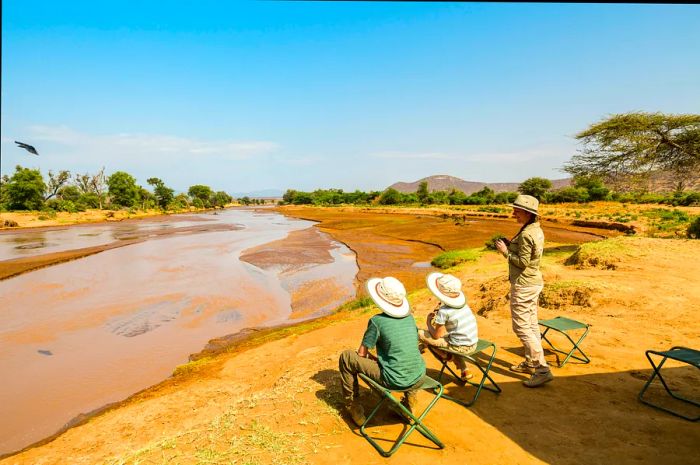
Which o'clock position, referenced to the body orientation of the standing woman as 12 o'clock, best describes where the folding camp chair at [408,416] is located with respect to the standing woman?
The folding camp chair is roughly at 10 o'clock from the standing woman.

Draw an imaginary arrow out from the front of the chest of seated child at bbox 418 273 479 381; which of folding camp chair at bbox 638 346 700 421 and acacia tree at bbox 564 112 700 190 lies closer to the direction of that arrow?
the acacia tree

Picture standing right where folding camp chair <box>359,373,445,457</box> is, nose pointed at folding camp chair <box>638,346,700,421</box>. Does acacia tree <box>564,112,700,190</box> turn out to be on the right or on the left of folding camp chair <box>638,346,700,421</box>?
left

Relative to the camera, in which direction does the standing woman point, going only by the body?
to the viewer's left

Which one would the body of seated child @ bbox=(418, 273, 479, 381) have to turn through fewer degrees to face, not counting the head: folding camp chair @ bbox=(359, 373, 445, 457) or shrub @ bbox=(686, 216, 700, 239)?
the shrub

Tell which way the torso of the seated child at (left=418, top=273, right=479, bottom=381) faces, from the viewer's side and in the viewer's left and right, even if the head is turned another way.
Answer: facing away from the viewer and to the left of the viewer

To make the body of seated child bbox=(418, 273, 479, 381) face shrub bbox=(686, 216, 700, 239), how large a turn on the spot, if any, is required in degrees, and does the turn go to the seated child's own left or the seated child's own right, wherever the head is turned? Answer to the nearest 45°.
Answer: approximately 90° to the seated child's own right

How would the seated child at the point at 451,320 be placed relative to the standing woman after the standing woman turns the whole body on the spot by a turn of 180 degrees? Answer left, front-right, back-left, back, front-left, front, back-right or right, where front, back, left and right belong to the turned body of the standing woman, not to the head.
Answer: back-right

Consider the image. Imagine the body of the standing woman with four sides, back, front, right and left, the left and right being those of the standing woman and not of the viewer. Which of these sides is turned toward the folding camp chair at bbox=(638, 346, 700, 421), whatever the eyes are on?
back

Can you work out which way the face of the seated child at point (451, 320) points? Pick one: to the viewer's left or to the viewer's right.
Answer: to the viewer's left

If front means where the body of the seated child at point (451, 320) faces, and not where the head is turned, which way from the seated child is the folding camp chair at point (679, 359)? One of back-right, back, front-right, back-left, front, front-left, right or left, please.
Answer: back-right
